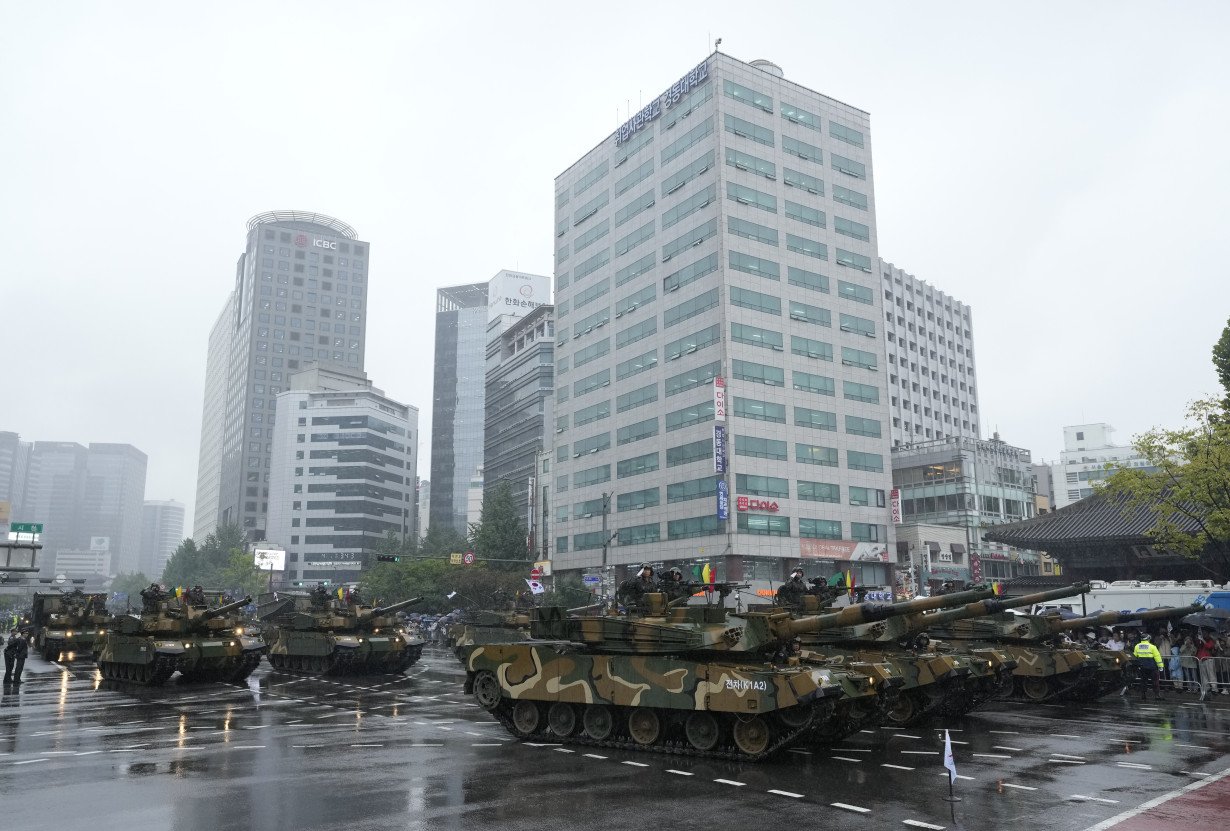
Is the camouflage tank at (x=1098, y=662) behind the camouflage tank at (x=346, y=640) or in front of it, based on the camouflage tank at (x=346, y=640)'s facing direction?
in front

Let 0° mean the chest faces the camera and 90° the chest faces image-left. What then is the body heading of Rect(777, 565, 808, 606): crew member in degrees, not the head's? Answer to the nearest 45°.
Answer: approximately 315°

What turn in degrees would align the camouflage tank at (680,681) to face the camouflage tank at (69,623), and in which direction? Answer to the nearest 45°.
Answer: approximately 180°

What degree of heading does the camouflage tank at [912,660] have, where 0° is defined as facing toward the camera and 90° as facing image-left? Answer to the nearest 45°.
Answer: approximately 315°

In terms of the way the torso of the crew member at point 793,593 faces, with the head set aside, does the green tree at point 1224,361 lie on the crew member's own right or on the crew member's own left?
on the crew member's own left

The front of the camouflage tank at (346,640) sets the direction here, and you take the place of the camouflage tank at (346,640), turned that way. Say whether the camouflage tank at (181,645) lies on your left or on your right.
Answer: on your right
